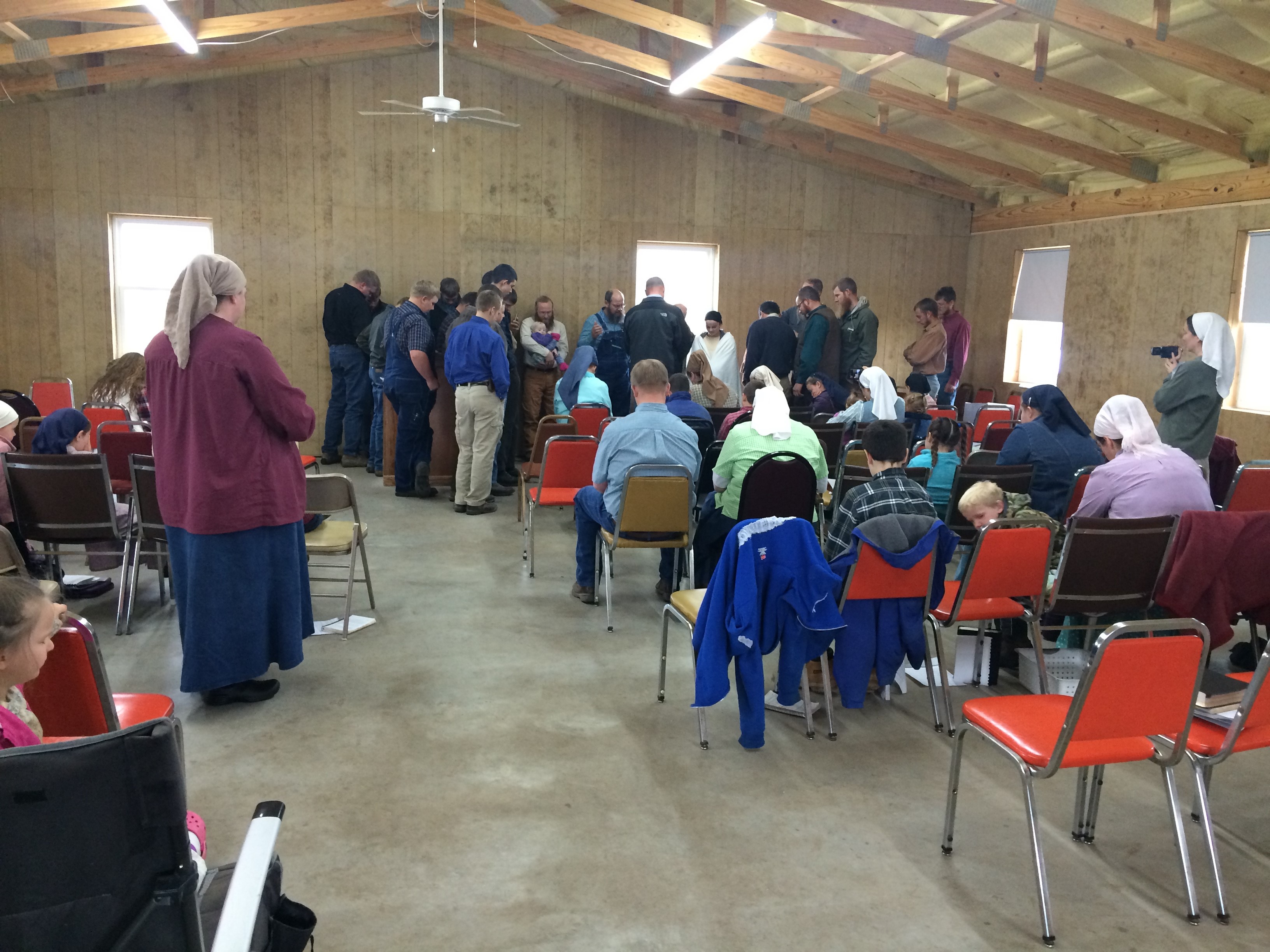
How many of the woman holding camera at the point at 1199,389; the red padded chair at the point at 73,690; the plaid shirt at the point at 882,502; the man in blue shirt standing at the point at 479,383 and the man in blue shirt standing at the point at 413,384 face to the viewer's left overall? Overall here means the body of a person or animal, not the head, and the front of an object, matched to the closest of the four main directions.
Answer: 1

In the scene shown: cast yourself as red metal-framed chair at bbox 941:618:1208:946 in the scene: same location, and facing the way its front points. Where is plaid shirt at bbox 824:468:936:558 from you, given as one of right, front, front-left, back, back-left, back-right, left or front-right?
front

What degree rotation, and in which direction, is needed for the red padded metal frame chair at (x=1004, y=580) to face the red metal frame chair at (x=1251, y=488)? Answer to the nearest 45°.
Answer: approximately 90° to its right

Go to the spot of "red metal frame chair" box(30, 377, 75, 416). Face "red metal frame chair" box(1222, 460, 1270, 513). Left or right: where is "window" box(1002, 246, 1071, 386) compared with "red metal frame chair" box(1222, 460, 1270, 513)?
left

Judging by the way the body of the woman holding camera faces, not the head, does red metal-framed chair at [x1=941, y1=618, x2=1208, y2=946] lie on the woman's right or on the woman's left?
on the woman's left

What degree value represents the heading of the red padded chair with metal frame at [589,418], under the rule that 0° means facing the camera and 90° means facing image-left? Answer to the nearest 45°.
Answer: approximately 180°

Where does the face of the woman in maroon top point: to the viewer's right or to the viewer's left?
to the viewer's right

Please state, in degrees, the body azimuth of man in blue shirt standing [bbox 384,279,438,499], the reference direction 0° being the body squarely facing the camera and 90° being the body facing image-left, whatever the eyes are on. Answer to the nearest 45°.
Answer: approximately 225°

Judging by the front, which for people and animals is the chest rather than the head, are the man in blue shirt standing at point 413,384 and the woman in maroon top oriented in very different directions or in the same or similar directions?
same or similar directions

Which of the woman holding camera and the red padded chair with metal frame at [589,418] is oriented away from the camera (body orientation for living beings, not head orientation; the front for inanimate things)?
the red padded chair with metal frame

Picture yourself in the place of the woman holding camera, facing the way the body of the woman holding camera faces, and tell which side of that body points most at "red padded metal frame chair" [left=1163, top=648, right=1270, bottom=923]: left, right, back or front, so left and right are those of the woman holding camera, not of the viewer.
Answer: left

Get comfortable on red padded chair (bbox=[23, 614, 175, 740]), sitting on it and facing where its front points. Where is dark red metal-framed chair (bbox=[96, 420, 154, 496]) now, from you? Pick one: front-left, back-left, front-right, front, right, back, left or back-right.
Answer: front-left

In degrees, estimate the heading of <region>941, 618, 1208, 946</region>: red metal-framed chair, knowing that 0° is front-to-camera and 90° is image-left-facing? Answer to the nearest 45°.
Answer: approximately 135°

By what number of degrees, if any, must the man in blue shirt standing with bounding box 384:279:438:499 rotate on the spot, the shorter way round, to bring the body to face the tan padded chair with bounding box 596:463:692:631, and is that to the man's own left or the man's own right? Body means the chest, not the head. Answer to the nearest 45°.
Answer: approximately 135° to the man's own right

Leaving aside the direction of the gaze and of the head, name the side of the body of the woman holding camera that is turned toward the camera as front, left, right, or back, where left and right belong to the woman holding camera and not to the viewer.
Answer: left

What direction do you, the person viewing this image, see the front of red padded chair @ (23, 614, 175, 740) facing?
facing away from the viewer and to the right of the viewer

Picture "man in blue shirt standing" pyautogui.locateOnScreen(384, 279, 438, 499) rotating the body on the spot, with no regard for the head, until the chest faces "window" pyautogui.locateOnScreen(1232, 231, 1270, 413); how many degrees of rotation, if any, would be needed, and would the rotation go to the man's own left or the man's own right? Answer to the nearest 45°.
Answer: approximately 45° to the man's own right

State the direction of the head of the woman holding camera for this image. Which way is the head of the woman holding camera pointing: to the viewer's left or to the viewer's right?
to the viewer's left
